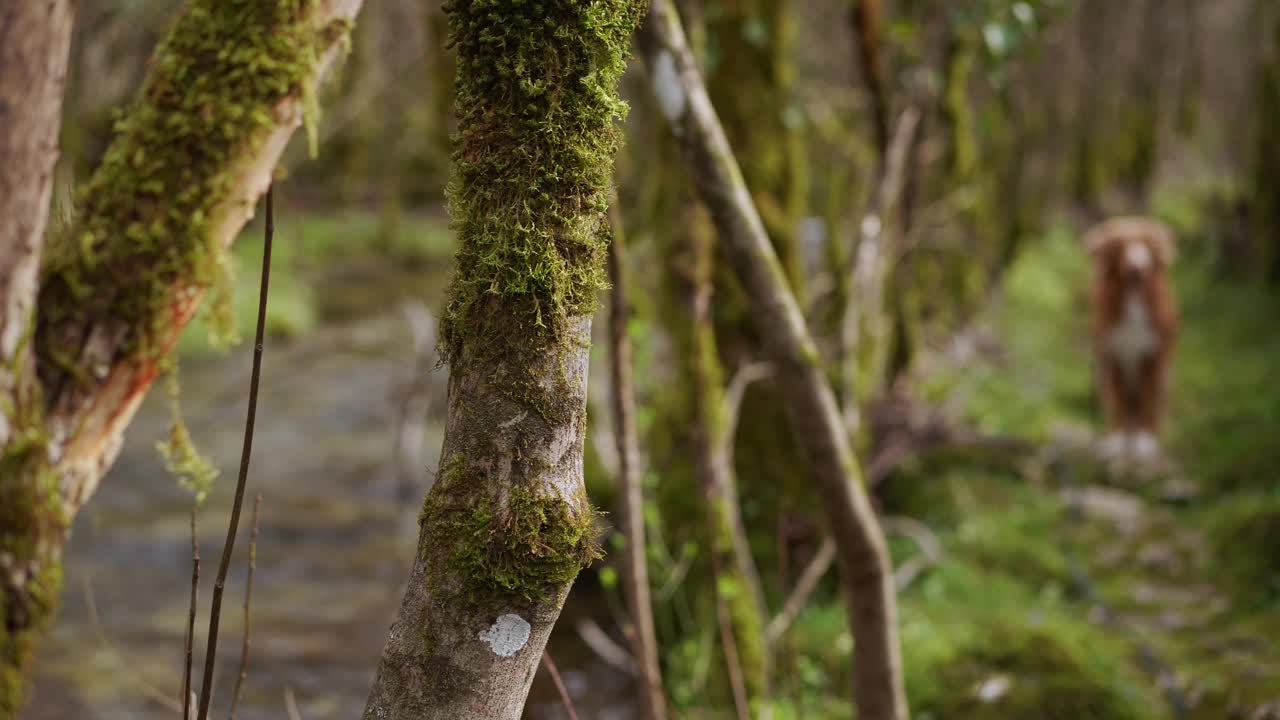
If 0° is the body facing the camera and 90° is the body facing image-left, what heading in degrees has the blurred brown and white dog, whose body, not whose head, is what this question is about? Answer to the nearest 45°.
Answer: approximately 0°

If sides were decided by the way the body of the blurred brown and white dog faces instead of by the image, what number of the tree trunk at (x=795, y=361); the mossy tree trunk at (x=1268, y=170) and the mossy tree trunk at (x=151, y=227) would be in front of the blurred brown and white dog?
2

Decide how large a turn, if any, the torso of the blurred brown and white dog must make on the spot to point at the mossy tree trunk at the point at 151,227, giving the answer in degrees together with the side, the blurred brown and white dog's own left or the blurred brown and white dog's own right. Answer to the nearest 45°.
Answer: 0° — it already faces it

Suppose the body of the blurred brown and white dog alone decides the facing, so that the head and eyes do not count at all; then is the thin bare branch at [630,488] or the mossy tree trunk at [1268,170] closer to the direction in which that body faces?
the thin bare branch
